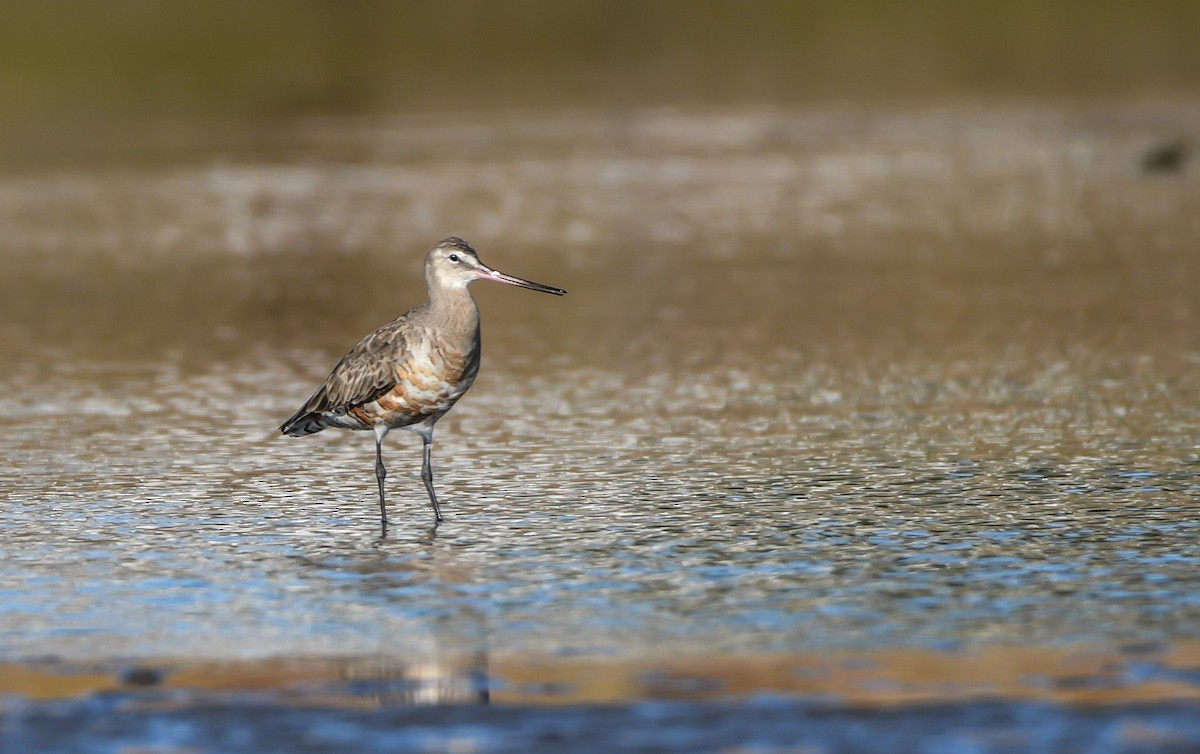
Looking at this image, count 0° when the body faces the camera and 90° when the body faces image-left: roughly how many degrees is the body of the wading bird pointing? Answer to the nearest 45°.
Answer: approximately 270°
